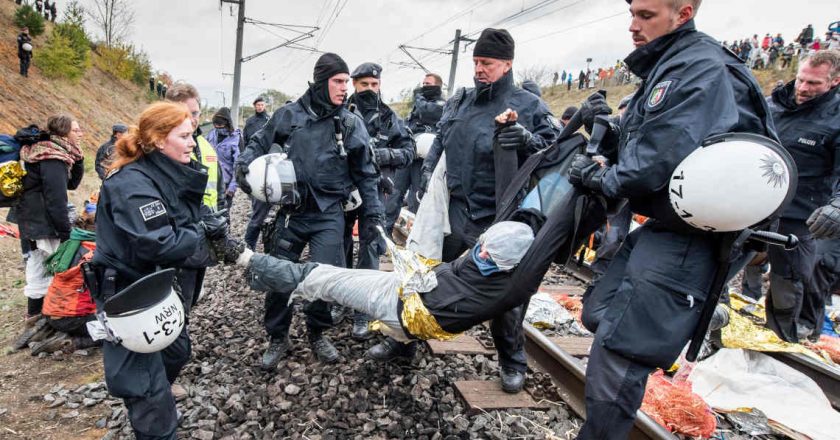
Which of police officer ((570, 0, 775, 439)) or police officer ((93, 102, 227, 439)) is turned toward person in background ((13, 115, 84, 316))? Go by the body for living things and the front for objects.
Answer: police officer ((570, 0, 775, 439))

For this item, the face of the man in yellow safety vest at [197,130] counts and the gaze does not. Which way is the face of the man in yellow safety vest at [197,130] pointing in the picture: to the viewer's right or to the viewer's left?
to the viewer's right

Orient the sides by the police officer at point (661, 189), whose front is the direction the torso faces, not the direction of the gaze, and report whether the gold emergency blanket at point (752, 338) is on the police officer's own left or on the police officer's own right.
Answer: on the police officer's own right

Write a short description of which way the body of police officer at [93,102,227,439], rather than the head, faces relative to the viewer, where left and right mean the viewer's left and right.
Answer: facing to the right of the viewer

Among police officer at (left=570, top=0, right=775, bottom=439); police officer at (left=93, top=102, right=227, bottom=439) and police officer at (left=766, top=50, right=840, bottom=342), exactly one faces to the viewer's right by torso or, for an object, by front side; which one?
police officer at (left=93, top=102, right=227, bottom=439)

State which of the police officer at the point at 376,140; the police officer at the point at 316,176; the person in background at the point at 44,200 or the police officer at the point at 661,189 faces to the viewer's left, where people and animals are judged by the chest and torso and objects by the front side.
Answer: the police officer at the point at 661,189

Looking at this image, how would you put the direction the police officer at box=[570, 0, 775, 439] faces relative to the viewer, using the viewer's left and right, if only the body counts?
facing to the left of the viewer
